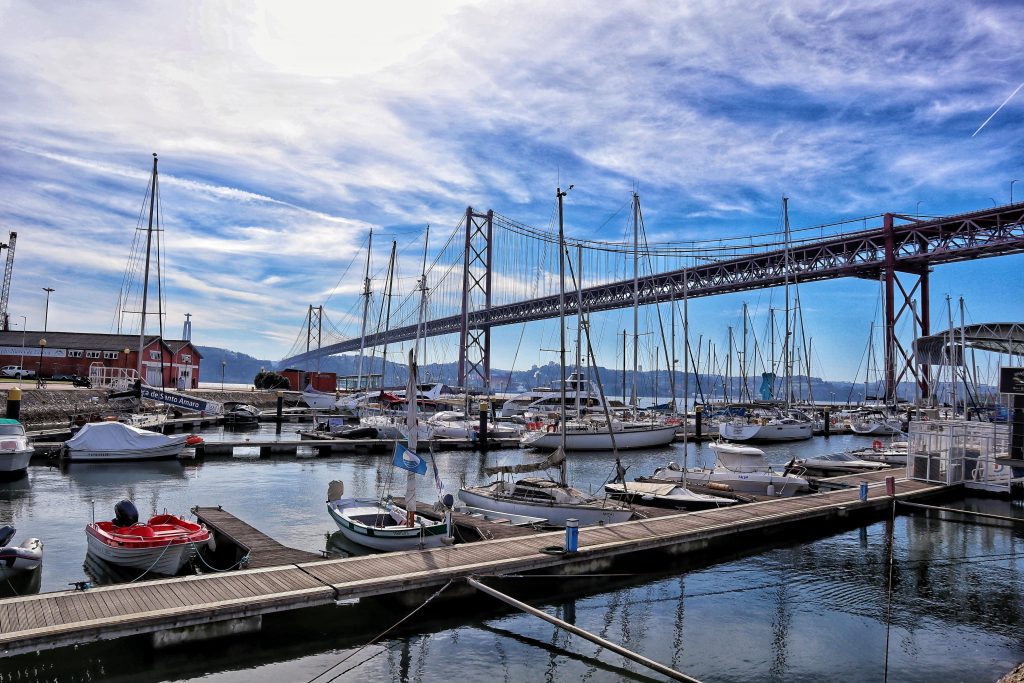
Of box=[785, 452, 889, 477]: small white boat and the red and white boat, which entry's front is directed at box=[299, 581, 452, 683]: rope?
the red and white boat

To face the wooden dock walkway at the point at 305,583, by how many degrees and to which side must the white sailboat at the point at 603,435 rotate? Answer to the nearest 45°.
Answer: approximately 90° to its right

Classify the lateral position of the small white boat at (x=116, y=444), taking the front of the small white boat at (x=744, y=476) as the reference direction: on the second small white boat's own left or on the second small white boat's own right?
on the second small white boat's own right

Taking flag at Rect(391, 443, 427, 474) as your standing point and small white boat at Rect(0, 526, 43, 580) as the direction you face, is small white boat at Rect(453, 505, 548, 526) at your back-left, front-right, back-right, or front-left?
back-right

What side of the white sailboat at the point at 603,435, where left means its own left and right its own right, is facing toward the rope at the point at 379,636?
right

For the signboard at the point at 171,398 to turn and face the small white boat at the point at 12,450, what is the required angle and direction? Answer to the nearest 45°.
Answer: approximately 45° to its right

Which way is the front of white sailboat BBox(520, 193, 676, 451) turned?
to the viewer's right

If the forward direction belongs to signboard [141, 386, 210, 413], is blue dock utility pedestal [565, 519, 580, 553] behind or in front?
in front
